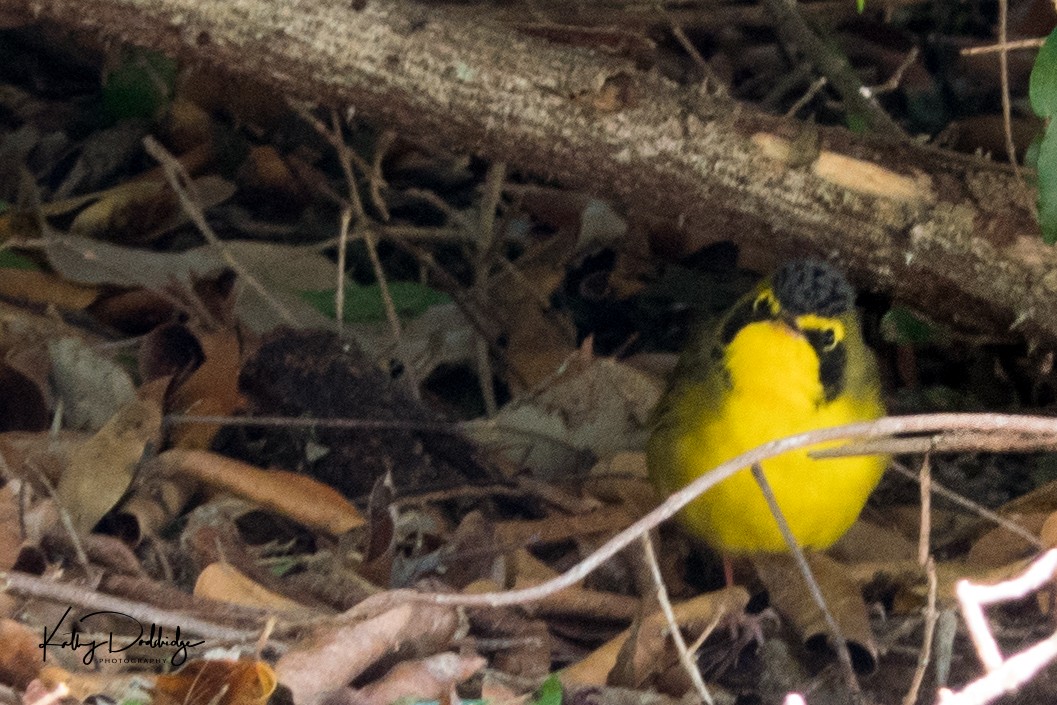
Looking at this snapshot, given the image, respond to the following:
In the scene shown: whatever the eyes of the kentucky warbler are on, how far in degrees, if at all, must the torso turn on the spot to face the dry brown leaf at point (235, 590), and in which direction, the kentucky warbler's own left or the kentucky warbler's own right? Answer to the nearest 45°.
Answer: approximately 45° to the kentucky warbler's own right

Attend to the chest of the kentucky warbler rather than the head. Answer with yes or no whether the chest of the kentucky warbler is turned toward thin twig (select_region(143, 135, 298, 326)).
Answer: no

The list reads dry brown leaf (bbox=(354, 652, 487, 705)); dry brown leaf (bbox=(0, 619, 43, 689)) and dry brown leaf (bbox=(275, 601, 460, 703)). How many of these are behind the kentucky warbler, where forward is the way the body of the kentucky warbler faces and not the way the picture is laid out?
0

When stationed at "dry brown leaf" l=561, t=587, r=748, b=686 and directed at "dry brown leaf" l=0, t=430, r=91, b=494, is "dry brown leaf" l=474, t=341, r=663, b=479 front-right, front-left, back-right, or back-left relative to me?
front-right

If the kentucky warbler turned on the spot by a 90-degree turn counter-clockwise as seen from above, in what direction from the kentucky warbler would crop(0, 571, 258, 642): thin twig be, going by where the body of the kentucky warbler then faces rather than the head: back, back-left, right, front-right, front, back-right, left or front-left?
back-right

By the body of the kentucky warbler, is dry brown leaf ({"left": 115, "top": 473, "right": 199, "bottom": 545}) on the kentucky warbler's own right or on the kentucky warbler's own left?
on the kentucky warbler's own right

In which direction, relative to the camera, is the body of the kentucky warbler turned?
toward the camera

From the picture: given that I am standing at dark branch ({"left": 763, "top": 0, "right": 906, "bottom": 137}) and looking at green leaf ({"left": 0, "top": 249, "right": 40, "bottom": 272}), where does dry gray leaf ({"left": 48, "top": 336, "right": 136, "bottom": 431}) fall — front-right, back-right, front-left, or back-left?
front-left

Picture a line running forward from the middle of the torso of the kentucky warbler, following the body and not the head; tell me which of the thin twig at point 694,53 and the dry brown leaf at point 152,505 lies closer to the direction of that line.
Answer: the dry brown leaf

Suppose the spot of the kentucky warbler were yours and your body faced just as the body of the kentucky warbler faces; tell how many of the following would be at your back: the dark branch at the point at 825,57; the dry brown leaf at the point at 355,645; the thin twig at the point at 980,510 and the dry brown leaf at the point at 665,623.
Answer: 1

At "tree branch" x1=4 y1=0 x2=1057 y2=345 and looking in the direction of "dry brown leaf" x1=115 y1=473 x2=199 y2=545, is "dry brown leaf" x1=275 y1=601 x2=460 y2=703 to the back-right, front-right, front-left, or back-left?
front-left

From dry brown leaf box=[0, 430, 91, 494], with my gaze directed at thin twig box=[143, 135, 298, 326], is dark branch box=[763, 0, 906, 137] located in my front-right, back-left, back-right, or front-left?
front-right
